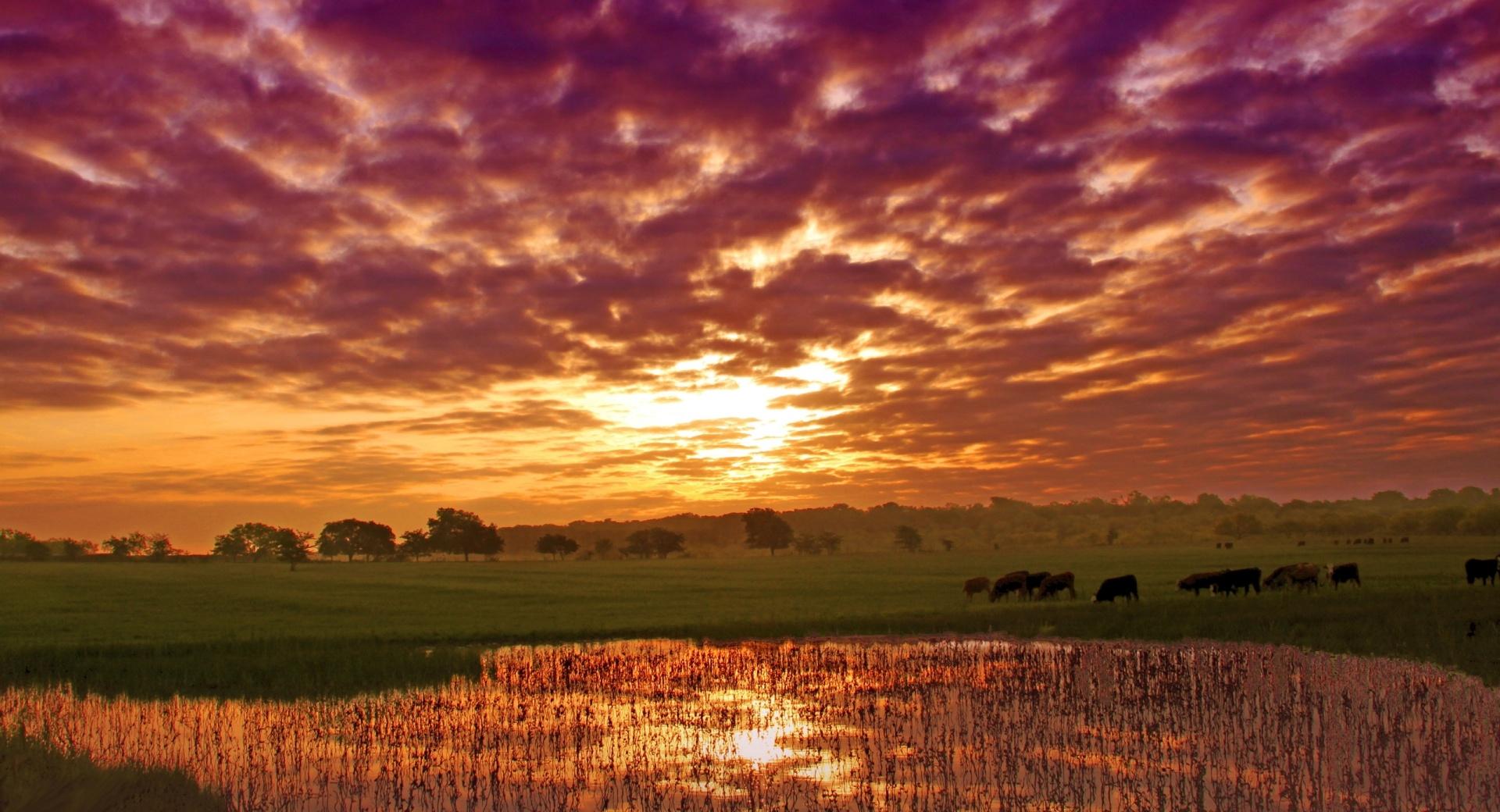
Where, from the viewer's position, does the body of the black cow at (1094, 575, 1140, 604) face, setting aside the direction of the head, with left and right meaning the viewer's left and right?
facing to the left of the viewer

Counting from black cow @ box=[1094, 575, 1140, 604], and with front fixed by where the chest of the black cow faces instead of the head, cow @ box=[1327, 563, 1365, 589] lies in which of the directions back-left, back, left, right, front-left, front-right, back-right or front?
back-right

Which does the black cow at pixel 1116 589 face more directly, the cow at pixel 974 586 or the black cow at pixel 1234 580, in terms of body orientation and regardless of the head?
the cow

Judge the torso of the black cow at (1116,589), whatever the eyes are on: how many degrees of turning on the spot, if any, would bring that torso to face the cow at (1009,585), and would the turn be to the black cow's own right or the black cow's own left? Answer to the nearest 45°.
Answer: approximately 45° to the black cow's own right
